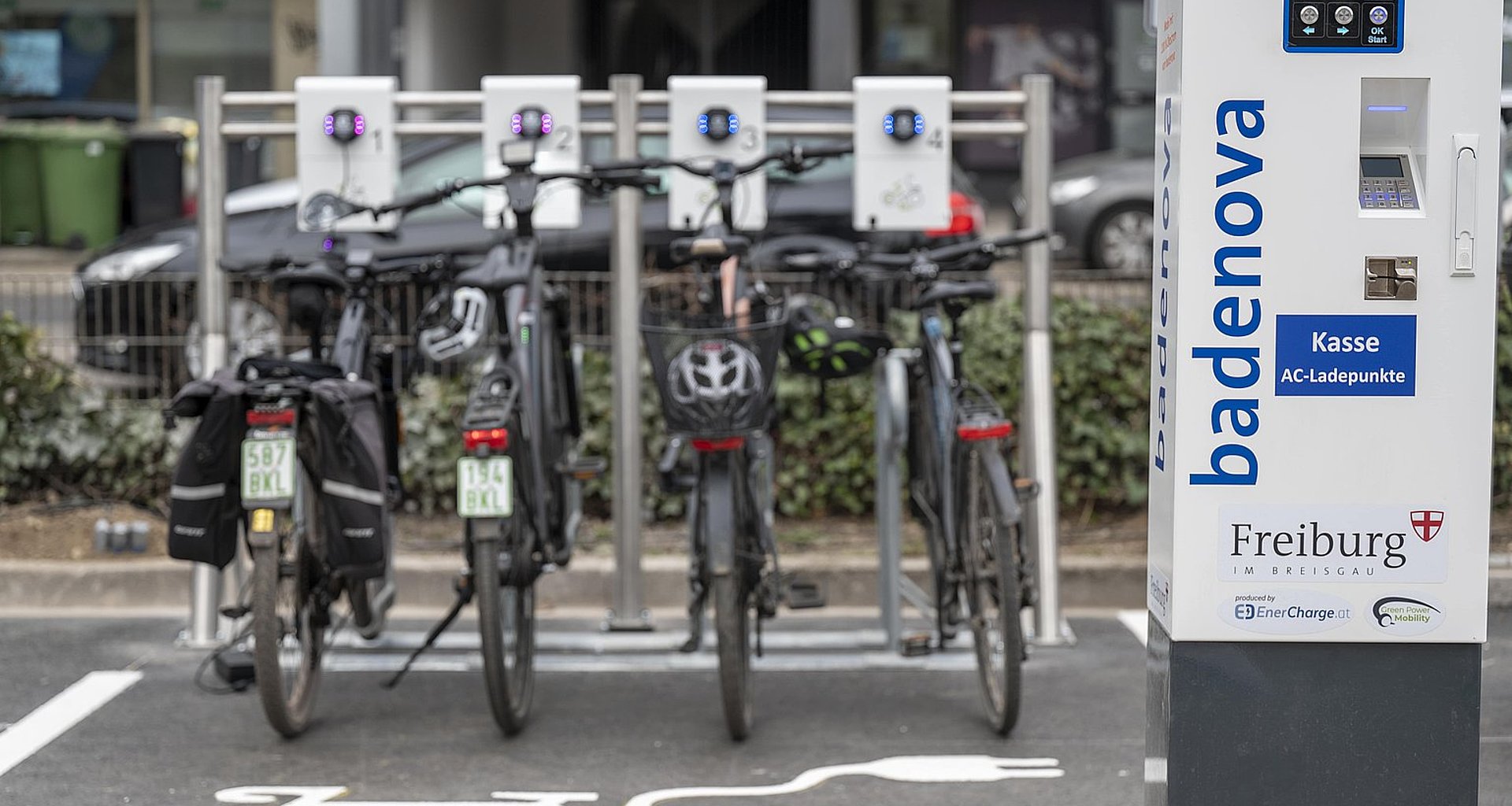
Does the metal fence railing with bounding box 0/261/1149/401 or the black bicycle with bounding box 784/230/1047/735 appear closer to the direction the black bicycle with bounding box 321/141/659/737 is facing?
the metal fence railing

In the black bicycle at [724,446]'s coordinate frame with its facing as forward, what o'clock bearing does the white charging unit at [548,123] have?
The white charging unit is roughly at 11 o'clock from the black bicycle.

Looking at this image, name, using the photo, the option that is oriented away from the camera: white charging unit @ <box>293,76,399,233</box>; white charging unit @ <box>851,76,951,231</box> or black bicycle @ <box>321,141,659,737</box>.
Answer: the black bicycle

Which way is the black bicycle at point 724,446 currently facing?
away from the camera

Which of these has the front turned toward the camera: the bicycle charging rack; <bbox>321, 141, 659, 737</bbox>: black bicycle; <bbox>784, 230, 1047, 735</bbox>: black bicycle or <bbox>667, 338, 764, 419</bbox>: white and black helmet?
the bicycle charging rack

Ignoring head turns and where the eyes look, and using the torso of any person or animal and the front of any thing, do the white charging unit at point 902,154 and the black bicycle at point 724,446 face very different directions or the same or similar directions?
very different directions

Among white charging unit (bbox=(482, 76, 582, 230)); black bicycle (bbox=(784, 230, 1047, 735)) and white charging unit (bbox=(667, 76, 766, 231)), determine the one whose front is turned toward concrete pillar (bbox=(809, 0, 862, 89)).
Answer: the black bicycle

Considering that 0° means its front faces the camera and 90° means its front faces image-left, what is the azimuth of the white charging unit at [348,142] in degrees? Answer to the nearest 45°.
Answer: approximately 0°

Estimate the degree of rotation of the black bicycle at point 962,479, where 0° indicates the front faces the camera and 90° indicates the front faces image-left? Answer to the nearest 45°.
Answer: approximately 180°

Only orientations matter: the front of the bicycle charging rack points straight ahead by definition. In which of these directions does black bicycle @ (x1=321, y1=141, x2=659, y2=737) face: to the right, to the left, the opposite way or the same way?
the opposite way
